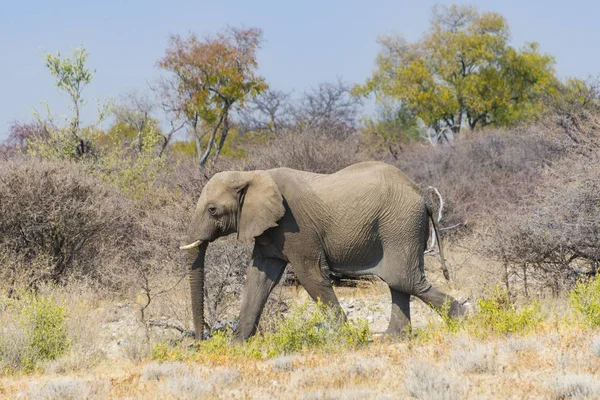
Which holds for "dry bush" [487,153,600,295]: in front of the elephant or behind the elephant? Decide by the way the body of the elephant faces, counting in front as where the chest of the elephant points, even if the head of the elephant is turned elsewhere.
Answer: behind

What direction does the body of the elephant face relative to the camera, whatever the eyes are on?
to the viewer's left

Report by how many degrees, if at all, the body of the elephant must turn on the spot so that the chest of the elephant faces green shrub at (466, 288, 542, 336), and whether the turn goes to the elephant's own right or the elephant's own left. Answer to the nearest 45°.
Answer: approximately 180°

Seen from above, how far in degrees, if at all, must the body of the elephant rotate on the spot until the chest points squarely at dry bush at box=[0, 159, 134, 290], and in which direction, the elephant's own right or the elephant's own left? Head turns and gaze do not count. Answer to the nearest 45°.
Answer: approximately 45° to the elephant's own right

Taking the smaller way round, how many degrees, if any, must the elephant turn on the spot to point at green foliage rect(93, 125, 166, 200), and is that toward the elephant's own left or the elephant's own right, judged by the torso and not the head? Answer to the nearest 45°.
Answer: approximately 45° to the elephant's own right

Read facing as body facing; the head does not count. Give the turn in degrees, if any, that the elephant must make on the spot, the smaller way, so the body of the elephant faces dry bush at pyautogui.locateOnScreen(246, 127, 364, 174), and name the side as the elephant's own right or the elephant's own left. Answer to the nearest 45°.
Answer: approximately 90° to the elephant's own right

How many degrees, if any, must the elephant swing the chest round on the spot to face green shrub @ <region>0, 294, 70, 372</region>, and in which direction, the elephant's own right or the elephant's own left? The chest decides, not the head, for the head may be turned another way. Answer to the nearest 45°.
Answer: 0° — it already faces it

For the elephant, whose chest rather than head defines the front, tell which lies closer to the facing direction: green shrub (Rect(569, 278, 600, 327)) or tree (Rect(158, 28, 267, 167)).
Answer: the tree

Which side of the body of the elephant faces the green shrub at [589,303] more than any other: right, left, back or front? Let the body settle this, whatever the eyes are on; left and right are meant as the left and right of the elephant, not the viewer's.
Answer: back

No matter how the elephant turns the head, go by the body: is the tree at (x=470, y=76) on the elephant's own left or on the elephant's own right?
on the elephant's own right
